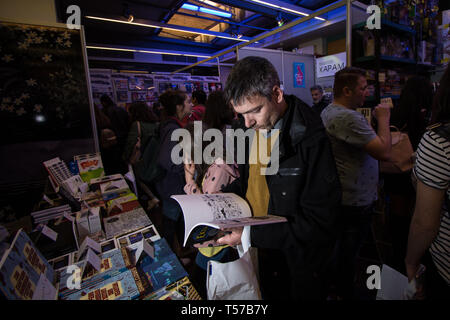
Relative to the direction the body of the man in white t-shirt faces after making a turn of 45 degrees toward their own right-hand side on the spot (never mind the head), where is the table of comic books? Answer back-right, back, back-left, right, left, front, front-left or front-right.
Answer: right

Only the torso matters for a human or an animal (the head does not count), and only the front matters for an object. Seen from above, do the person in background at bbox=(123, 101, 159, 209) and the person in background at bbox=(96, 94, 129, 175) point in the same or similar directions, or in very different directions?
same or similar directions

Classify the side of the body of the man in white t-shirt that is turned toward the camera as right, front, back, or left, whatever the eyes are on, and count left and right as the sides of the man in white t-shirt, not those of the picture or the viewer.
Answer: right

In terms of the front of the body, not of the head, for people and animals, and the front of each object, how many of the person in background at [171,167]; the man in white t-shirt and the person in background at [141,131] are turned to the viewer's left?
1

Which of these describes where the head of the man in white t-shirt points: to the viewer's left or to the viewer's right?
to the viewer's right

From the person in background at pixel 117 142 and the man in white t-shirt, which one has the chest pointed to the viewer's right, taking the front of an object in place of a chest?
the man in white t-shirt

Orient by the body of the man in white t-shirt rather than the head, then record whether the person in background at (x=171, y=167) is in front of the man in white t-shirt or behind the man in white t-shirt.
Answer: behind
